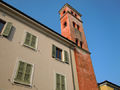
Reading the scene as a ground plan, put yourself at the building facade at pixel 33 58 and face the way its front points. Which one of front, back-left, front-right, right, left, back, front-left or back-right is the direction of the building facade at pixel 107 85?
left
